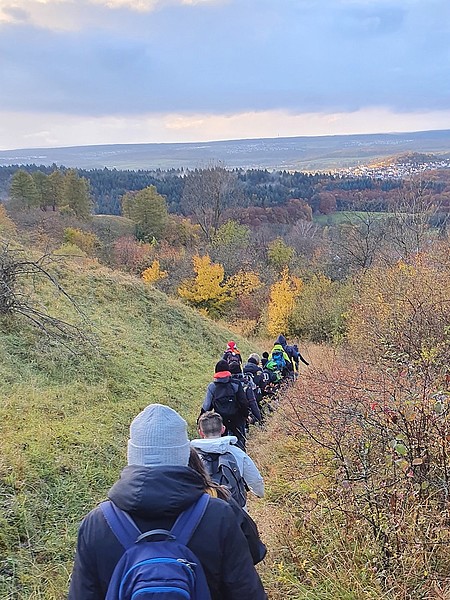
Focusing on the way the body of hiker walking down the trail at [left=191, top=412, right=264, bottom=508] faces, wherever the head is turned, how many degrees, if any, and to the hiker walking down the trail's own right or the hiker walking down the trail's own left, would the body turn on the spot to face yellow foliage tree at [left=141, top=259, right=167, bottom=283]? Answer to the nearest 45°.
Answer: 0° — they already face it

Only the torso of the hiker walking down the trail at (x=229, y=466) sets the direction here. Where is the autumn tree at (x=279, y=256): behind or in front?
in front

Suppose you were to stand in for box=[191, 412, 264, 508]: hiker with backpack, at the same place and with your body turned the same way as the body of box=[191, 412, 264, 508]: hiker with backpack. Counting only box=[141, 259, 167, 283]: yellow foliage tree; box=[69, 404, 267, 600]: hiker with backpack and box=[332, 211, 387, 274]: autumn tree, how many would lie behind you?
1

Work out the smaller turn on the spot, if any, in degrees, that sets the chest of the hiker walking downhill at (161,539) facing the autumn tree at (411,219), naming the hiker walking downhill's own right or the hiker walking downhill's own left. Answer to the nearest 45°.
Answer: approximately 45° to the hiker walking downhill's own right

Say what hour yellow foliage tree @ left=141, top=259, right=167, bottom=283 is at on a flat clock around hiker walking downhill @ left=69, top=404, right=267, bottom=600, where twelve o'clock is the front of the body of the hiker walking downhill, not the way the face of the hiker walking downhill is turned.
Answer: The yellow foliage tree is roughly at 12 o'clock from the hiker walking downhill.

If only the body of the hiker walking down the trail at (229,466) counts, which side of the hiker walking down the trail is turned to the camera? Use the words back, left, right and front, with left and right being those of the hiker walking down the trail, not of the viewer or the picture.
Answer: back

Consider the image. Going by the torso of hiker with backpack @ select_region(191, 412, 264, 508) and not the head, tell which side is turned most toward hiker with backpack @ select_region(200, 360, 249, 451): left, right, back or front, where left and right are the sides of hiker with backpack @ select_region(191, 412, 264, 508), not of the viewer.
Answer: front

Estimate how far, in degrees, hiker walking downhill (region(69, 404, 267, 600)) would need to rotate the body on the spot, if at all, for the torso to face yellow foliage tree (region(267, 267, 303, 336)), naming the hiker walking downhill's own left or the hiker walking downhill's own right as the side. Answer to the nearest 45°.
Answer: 0° — they already face it

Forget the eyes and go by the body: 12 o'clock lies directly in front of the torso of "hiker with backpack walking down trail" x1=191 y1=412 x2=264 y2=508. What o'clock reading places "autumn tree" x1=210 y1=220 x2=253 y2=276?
The autumn tree is roughly at 12 o'clock from the hiker with backpack walking down trail.

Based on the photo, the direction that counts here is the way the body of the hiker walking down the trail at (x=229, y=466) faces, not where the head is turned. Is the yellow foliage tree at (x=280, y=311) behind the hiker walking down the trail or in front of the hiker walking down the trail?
in front

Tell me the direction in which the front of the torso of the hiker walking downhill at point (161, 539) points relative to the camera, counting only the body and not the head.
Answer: away from the camera

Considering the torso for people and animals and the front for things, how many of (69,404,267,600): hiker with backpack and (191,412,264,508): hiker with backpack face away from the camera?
2

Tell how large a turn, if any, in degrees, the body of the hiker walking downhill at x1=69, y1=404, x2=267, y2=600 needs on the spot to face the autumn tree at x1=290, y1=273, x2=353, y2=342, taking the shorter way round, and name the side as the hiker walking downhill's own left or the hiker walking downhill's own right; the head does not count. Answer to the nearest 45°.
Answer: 0° — they already face it
